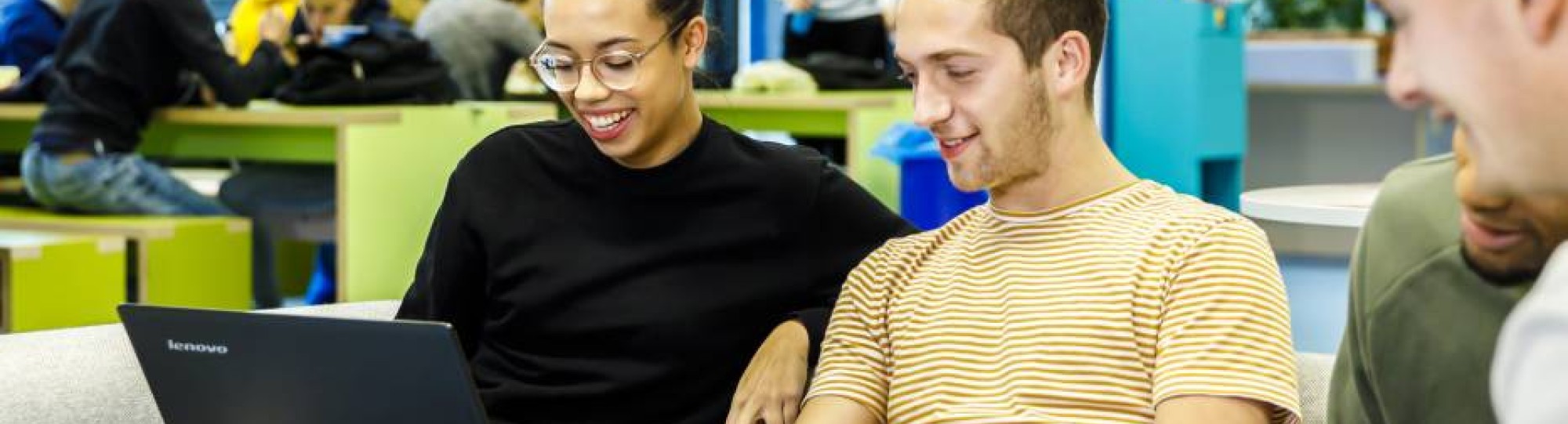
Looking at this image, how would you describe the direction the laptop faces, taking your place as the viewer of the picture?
facing away from the viewer and to the right of the viewer

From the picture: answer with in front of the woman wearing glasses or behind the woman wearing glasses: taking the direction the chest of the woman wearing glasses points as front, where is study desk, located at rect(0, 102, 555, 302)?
behind

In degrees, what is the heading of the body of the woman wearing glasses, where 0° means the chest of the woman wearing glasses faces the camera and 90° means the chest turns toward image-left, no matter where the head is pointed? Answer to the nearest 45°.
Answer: approximately 0°

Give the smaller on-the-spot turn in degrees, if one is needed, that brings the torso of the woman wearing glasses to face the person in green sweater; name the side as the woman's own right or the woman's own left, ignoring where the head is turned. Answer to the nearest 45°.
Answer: approximately 45° to the woman's own left

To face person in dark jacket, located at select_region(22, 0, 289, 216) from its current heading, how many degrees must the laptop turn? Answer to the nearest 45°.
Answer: approximately 45° to its left

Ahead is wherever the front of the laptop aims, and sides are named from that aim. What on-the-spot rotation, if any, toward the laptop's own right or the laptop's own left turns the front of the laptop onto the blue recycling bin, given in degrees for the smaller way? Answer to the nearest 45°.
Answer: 0° — it already faces it

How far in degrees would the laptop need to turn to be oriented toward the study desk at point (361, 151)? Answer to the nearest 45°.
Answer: approximately 45° to its left

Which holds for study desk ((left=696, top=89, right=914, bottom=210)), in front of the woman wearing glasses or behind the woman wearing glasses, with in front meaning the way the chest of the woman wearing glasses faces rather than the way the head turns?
behind
